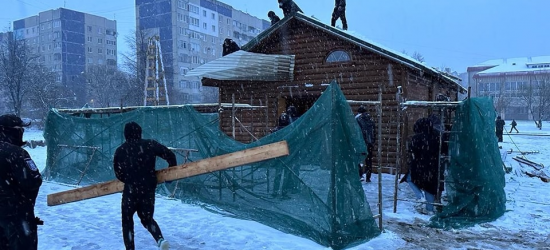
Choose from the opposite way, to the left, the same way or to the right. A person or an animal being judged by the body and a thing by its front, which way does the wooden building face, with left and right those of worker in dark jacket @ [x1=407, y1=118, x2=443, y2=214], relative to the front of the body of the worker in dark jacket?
the opposite way

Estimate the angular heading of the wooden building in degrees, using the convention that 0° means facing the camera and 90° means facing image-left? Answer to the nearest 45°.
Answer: approximately 0°

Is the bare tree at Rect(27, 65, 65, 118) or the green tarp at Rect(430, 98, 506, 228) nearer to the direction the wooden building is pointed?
the green tarp

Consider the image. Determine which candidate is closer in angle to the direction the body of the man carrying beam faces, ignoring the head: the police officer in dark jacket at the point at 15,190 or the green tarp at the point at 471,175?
the green tarp

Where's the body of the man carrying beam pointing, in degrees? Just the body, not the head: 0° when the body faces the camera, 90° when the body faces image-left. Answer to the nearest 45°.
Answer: approximately 180°

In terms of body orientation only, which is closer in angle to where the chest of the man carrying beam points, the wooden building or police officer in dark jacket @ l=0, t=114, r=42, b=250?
the wooden building

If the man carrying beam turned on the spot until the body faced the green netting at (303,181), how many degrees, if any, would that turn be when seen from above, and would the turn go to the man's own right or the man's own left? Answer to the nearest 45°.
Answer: approximately 90° to the man's own right

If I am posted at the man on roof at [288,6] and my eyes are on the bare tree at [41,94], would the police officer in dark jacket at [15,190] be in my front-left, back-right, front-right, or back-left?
back-left

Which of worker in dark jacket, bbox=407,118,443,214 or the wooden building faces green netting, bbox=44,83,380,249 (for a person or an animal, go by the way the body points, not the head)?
the wooden building

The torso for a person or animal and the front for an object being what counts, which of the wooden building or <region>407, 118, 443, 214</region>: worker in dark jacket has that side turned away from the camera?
the worker in dark jacket

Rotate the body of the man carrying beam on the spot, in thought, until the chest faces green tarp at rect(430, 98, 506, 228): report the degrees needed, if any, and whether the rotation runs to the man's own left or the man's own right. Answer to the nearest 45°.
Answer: approximately 90° to the man's own right

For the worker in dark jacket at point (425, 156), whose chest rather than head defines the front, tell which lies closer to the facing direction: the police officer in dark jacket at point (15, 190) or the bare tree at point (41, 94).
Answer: the bare tree

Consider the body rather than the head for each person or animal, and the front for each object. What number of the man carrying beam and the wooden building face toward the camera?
1

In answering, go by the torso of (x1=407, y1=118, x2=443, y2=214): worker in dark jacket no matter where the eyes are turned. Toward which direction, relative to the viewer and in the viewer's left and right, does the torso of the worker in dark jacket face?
facing away from the viewer

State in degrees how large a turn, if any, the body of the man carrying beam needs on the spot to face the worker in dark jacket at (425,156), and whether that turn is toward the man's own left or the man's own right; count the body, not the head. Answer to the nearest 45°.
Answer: approximately 90° to the man's own right
